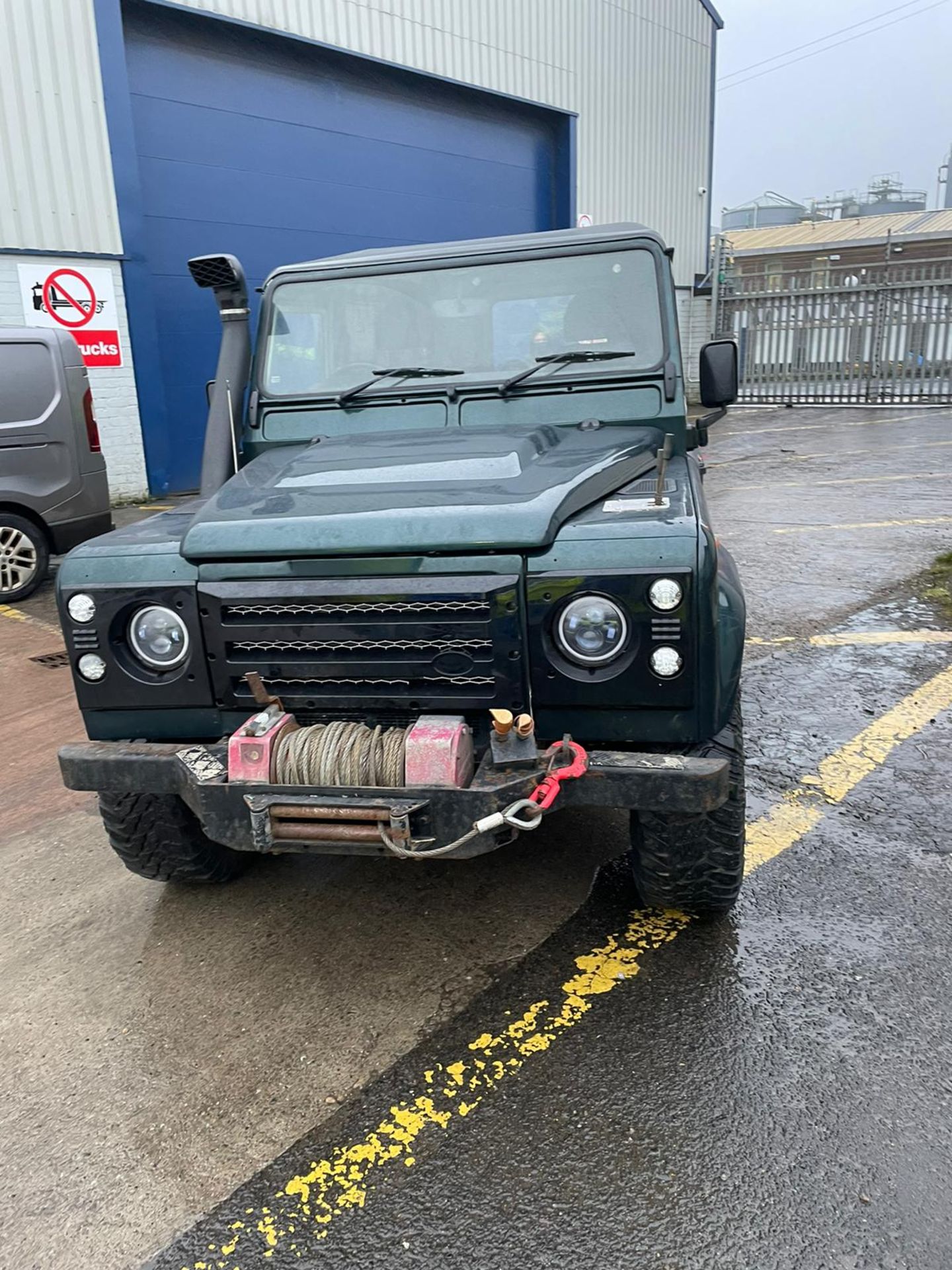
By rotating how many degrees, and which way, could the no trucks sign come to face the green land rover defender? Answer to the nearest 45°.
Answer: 0° — it already faces it

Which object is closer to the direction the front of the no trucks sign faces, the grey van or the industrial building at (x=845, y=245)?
the grey van

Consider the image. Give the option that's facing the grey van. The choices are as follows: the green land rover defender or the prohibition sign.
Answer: the prohibition sign

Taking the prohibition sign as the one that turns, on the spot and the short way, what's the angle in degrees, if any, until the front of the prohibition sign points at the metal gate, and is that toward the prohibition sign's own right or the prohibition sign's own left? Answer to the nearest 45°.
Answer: approximately 90° to the prohibition sign's own left

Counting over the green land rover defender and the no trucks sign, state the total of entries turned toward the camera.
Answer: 2

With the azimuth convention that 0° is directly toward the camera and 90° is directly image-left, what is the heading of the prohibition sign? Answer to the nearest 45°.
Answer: approximately 0°

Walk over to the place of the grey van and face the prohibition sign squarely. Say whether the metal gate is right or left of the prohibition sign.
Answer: right

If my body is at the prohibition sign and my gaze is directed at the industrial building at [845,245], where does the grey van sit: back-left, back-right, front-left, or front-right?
back-right

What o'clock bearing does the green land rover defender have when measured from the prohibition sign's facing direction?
The green land rover defender is roughly at 12 o'clock from the prohibition sign.

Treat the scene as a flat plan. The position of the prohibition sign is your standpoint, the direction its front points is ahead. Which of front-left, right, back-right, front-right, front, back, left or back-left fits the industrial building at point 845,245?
back-left

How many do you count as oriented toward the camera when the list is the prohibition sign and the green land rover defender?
2

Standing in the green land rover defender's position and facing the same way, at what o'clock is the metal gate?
The metal gate is roughly at 7 o'clock from the green land rover defender.
